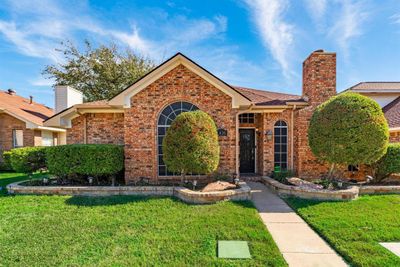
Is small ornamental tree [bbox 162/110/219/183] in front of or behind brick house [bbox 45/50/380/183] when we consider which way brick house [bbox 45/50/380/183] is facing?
in front

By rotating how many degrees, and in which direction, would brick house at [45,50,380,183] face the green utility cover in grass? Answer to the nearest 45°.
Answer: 0° — it already faces it

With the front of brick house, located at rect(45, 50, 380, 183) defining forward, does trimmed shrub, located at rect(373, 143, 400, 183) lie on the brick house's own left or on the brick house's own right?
on the brick house's own left

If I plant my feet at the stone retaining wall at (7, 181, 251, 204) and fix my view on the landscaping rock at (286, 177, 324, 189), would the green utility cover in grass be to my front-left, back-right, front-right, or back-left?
front-right

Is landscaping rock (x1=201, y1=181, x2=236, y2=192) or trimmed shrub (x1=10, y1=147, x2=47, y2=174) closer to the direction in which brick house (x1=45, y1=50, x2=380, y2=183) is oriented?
the landscaping rock

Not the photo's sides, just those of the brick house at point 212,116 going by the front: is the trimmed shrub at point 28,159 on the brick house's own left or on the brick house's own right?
on the brick house's own right

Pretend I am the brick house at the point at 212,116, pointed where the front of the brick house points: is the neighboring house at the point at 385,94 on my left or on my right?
on my left

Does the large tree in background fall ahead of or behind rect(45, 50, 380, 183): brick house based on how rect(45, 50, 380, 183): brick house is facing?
behind

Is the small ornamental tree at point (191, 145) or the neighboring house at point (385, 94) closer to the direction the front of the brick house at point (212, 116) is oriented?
the small ornamental tree

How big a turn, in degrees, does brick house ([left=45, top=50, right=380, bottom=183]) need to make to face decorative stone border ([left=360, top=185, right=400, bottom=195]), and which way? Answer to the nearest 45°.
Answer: approximately 45° to its left

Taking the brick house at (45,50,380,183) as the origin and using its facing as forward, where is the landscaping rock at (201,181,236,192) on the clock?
The landscaping rock is roughly at 12 o'clock from the brick house.

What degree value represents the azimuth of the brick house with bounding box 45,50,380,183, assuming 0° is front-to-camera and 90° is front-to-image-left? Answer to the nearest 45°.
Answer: approximately 0°

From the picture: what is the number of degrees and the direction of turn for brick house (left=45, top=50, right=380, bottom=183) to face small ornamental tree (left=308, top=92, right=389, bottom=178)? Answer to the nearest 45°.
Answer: approximately 45° to its left
